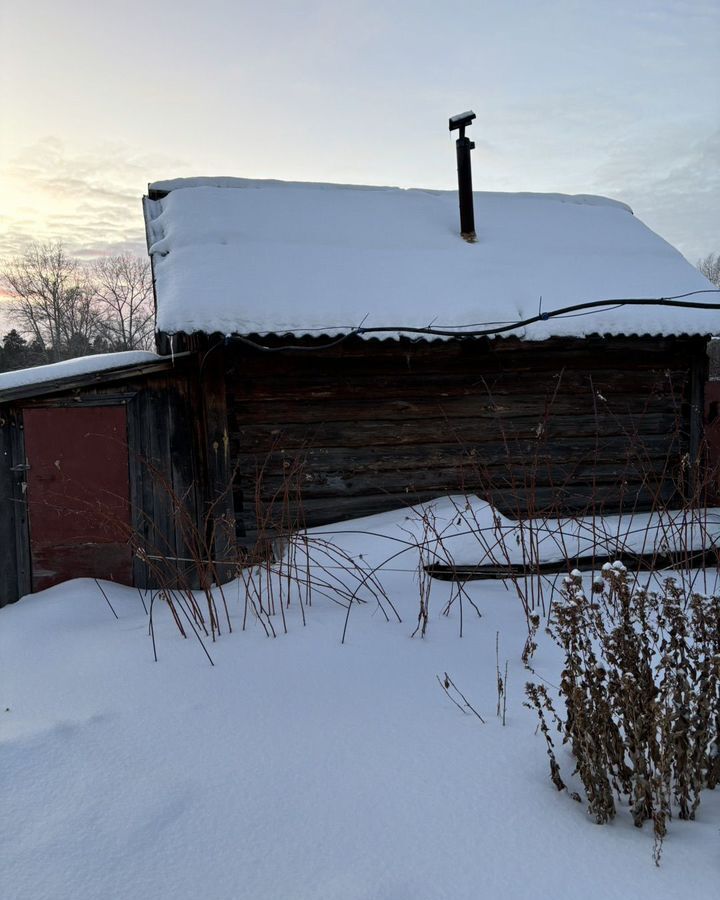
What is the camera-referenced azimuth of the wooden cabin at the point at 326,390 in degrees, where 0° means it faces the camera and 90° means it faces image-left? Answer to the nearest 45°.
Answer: approximately 0°
